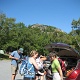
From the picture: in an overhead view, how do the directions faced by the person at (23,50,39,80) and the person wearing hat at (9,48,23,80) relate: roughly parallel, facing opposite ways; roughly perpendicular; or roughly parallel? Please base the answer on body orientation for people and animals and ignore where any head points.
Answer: roughly parallel

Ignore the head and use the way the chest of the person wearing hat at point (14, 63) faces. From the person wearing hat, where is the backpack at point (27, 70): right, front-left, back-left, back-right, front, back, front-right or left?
right

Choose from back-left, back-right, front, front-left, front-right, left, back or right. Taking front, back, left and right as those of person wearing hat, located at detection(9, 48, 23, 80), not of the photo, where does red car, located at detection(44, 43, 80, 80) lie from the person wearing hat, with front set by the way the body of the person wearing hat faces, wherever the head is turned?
front-right

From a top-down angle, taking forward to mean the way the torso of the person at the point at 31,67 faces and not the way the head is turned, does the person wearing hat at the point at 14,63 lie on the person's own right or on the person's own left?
on the person's own left

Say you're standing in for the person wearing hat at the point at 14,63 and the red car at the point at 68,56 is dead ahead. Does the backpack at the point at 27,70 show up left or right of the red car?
right
